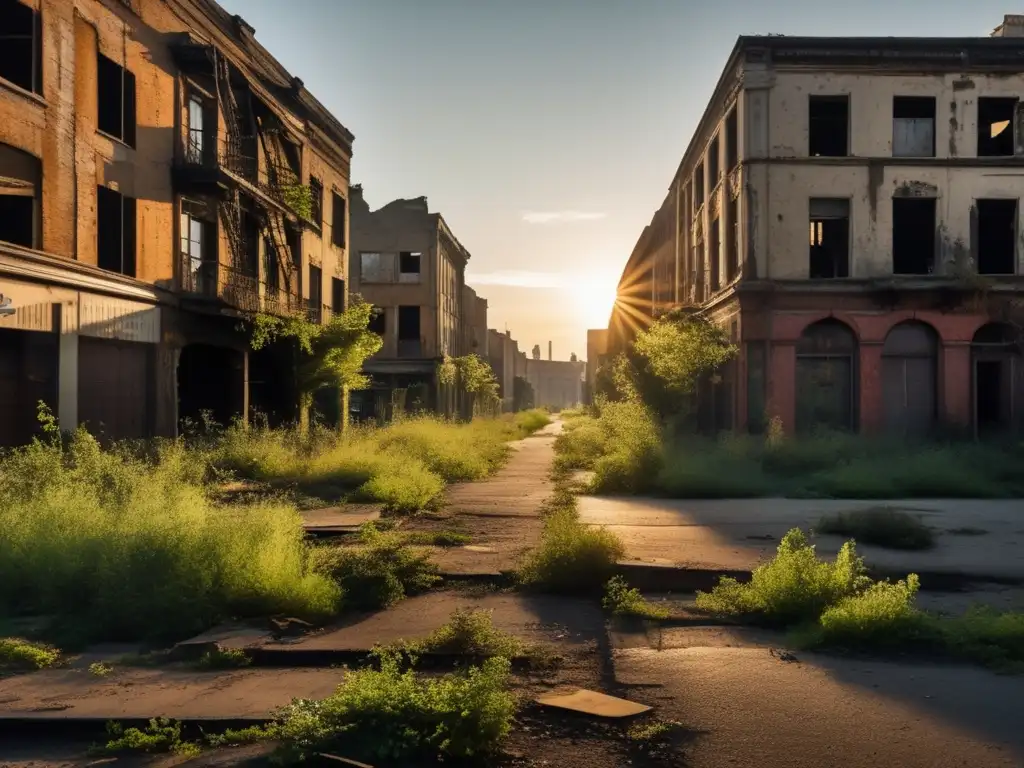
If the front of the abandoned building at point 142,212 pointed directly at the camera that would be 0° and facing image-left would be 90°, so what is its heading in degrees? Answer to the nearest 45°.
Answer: approximately 315°

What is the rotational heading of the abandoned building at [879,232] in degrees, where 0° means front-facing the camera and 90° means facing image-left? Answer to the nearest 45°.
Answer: approximately 0°

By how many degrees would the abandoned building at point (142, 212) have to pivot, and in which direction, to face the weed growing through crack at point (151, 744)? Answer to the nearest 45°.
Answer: approximately 45° to its right

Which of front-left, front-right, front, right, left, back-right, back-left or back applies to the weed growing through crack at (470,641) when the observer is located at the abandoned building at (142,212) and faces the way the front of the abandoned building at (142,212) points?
front-right

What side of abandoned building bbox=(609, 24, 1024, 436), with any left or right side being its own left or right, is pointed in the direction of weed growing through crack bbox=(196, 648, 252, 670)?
front

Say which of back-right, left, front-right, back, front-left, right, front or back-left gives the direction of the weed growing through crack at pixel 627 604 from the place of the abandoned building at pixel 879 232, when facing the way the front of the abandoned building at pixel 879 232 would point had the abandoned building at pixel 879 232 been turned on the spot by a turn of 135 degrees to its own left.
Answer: back-right

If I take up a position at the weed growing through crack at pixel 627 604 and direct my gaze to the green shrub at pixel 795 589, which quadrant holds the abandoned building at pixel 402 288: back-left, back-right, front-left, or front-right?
back-left
